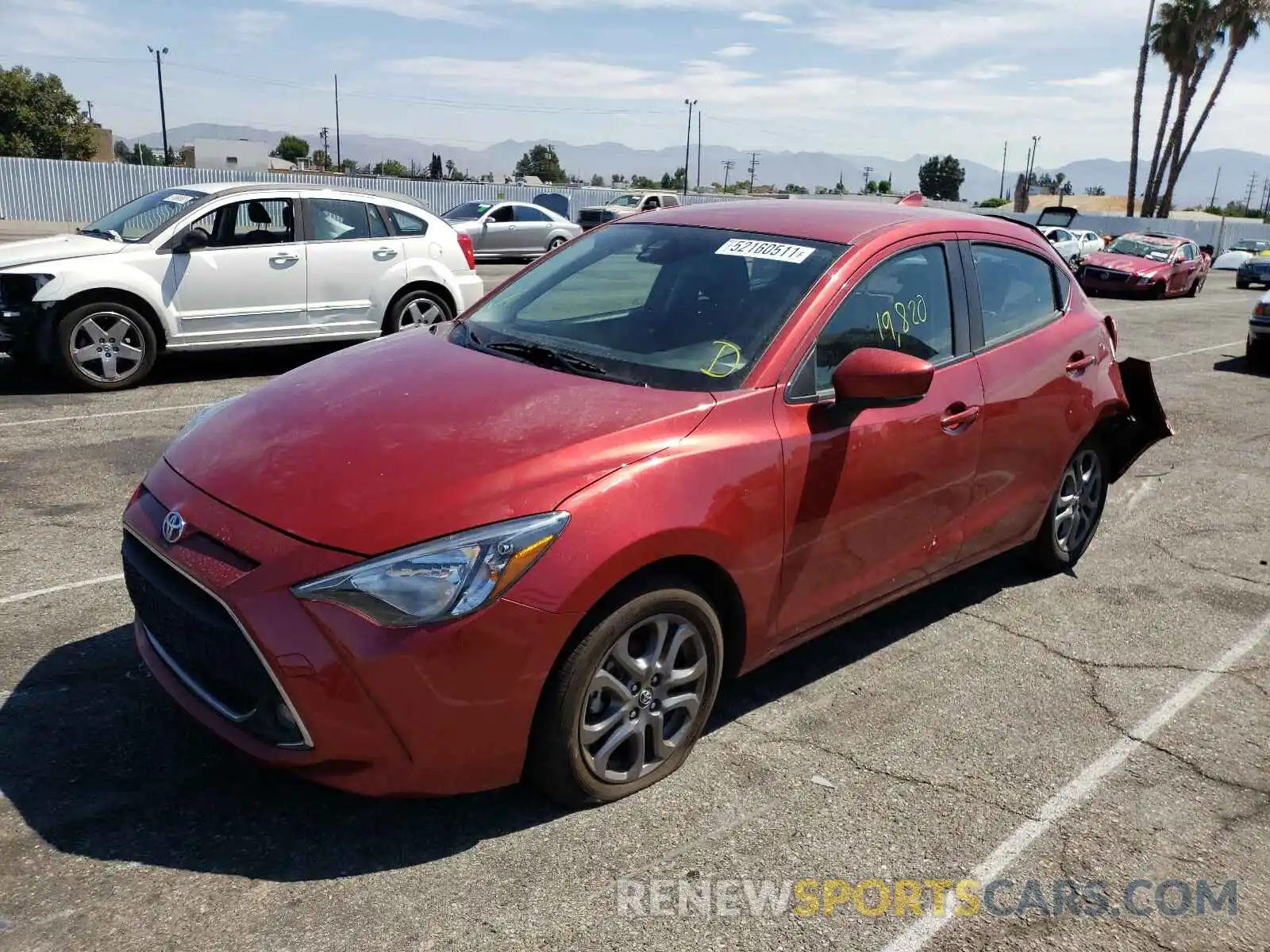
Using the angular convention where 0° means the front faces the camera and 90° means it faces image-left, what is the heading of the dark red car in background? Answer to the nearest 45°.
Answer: approximately 45°

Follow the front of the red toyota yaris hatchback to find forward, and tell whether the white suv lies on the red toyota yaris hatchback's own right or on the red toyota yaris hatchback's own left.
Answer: on the red toyota yaris hatchback's own right

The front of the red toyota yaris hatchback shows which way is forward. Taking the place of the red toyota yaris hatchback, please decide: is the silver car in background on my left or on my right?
on my right

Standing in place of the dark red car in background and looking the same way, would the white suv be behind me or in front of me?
in front

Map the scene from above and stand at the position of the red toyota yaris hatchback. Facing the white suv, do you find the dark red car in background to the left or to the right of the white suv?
right

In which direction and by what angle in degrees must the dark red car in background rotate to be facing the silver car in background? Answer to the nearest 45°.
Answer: approximately 45° to its right

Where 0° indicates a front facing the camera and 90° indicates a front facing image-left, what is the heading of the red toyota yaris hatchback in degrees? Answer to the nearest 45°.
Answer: approximately 45°

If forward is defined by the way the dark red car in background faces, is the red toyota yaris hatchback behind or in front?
in front
